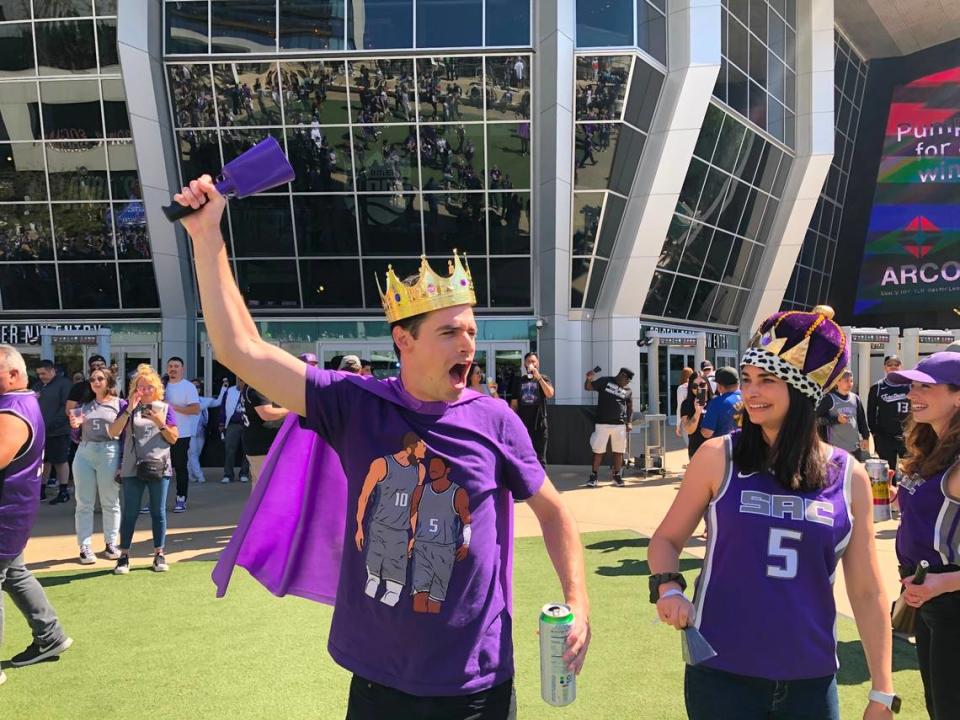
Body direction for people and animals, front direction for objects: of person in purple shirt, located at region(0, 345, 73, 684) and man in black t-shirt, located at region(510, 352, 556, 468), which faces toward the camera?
the man in black t-shirt

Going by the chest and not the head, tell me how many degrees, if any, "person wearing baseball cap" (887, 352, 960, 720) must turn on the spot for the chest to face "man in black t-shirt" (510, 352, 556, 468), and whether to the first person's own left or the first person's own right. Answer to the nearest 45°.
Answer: approximately 90° to the first person's own right

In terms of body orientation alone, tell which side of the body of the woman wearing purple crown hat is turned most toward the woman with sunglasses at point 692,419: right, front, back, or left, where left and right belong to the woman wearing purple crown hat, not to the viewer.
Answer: back

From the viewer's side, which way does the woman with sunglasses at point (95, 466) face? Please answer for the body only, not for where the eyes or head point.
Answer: toward the camera

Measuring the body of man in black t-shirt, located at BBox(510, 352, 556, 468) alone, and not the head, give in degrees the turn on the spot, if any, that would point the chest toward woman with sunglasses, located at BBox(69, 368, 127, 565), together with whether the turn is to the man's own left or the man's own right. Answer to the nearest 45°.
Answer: approximately 45° to the man's own right

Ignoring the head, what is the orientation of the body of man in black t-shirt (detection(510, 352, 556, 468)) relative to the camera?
toward the camera

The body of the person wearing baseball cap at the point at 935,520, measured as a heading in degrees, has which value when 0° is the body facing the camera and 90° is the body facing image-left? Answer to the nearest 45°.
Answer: approximately 45°

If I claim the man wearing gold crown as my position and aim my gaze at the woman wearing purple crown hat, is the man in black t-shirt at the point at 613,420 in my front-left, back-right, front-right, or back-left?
front-left

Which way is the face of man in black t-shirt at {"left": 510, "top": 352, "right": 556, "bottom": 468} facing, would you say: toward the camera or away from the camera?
toward the camera

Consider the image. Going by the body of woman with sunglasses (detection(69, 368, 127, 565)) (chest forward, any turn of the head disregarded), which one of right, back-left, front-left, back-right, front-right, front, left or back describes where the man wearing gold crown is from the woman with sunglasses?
front

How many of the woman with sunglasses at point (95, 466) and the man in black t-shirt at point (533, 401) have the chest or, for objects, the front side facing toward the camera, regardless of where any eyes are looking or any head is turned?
2

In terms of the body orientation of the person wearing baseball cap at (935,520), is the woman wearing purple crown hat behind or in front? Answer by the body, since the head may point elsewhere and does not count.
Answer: in front

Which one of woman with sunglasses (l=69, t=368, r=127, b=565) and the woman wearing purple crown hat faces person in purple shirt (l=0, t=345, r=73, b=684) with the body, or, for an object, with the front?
the woman with sunglasses

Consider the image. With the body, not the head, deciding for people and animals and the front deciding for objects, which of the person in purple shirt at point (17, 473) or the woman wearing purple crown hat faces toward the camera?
the woman wearing purple crown hat
